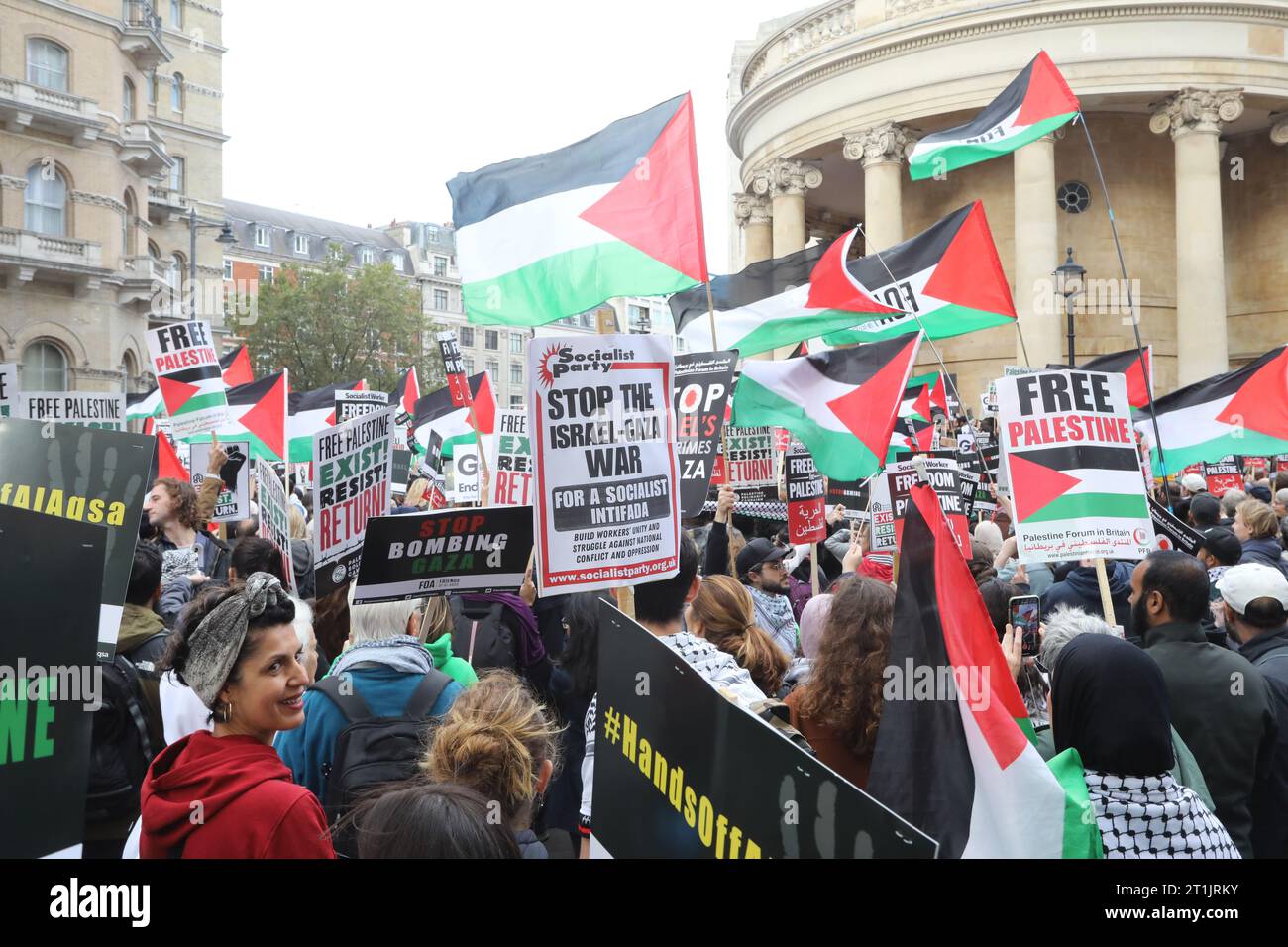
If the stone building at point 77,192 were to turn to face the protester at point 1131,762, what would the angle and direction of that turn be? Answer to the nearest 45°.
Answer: approximately 45° to its right

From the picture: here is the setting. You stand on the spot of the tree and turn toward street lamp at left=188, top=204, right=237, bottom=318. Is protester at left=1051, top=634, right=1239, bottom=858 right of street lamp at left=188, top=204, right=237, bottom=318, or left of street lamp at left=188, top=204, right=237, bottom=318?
left

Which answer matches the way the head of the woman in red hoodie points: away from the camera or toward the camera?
toward the camera

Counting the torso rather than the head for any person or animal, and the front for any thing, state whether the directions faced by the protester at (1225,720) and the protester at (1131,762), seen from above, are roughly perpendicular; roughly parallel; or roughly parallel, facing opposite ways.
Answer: roughly parallel

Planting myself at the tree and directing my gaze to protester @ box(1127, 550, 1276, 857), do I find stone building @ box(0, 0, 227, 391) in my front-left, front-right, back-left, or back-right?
front-right

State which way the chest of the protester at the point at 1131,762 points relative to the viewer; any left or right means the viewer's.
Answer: facing away from the viewer and to the left of the viewer

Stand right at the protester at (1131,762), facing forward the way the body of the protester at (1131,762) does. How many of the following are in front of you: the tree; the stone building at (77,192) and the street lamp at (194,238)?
3

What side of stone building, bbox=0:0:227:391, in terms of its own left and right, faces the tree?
left

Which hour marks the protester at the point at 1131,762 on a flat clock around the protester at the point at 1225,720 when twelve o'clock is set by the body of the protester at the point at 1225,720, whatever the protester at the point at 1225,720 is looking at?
the protester at the point at 1131,762 is roughly at 8 o'clock from the protester at the point at 1225,720.

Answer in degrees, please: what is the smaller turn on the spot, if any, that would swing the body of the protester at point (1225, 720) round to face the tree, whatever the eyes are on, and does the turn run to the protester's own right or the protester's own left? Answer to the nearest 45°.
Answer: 0° — they already face it

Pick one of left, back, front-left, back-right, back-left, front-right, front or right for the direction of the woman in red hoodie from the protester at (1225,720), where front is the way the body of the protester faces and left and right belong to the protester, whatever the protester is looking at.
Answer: left

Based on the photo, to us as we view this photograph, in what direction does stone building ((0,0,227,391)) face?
facing the viewer and to the right of the viewer

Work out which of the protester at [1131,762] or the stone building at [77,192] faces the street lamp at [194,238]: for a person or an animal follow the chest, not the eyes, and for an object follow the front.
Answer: the protester

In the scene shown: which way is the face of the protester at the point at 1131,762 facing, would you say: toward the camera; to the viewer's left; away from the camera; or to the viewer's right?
away from the camera
